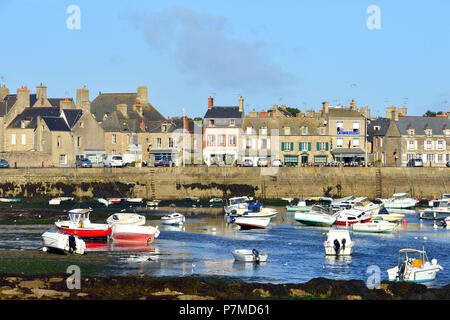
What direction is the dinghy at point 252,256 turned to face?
to the viewer's left

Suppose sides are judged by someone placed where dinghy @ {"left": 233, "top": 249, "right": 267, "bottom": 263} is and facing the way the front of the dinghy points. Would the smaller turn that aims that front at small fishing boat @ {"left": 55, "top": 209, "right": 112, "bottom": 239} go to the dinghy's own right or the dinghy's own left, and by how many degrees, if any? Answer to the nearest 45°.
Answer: approximately 45° to the dinghy's own right

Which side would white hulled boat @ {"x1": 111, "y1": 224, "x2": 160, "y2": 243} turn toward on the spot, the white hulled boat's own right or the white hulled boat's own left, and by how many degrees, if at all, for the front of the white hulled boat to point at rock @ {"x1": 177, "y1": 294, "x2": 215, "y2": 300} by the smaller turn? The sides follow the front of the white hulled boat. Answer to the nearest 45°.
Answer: approximately 90° to the white hulled boat's own left

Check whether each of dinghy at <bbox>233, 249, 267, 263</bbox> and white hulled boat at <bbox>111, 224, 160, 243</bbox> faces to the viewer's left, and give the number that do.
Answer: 2

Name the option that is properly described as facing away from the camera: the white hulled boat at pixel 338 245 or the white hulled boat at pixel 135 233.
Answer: the white hulled boat at pixel 338 245

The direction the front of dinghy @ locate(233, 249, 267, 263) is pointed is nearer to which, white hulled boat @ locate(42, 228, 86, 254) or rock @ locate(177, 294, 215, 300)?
the white hulled boat

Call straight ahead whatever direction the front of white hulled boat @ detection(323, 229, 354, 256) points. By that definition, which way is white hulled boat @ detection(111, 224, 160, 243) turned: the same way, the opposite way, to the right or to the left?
to the left

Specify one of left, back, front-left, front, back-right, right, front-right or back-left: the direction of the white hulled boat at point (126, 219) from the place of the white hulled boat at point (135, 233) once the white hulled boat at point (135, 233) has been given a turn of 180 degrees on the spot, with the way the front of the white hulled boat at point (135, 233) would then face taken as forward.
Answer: left

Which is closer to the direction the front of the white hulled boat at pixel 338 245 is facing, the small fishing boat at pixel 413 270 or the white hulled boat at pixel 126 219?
the white hulled boat

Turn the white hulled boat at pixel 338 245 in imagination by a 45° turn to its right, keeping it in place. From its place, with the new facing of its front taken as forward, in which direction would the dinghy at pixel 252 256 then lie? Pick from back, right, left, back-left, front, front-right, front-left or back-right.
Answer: back

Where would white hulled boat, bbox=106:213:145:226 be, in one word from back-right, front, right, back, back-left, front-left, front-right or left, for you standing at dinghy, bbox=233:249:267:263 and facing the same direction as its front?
front-right

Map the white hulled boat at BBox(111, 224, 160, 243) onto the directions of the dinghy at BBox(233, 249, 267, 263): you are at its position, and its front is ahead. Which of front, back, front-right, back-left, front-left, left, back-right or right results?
front-right

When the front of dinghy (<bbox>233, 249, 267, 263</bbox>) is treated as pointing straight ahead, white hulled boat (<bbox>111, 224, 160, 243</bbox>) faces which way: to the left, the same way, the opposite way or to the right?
the same way

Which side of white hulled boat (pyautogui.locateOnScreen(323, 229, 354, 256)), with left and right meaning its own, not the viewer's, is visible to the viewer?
back

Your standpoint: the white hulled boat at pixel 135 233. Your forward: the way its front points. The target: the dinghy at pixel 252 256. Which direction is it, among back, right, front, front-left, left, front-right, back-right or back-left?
back-left

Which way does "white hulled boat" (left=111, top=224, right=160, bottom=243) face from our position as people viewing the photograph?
facing to the left of the viewer

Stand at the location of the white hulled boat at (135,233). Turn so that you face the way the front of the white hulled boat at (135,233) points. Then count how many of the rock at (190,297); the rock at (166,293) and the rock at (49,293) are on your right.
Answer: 0
